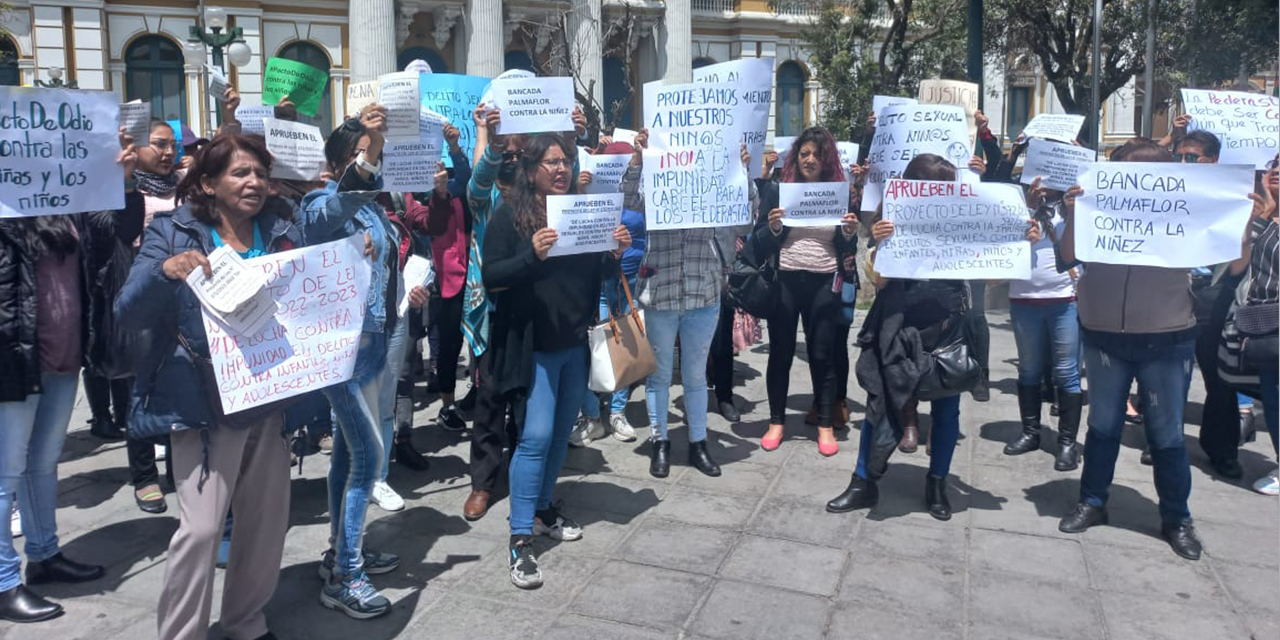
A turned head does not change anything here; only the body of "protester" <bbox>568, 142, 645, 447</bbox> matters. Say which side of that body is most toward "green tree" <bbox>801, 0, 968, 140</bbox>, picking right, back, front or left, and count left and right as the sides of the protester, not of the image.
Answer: back

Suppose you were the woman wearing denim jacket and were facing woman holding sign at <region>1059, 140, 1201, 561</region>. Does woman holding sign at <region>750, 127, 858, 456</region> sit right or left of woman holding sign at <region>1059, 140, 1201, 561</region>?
left

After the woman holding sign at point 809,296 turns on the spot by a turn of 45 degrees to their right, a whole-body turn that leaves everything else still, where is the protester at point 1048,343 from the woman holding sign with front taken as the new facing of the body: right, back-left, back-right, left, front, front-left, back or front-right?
back-left

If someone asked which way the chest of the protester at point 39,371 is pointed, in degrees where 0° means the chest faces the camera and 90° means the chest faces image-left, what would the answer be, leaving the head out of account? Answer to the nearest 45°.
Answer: approximately 315°

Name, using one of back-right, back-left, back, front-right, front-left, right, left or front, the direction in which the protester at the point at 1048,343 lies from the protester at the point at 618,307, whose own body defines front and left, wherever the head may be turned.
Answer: left

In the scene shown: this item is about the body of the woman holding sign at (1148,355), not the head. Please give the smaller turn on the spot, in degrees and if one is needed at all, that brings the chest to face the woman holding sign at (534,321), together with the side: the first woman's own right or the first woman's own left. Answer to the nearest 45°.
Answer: approximately 45° to the first woman's own right

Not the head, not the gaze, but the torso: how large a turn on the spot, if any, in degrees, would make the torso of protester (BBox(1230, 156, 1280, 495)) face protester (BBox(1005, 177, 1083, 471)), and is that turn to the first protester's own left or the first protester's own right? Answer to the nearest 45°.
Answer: approximately 90° to the first protester's own right

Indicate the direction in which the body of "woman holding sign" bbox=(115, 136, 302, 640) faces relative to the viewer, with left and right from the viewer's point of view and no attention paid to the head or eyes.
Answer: facing the viewer and to the right of the viewer

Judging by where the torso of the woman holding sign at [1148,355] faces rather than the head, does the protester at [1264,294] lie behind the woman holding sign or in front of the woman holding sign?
behind

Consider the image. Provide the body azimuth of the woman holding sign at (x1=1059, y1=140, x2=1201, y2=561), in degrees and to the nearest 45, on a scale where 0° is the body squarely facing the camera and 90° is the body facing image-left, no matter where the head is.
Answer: approximately 0°
